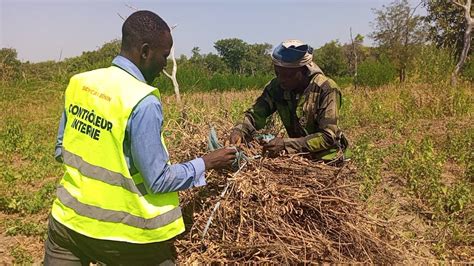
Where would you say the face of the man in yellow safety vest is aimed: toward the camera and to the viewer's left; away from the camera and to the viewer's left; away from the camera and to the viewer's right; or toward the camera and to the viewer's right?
away from the camera and to the viewer's right

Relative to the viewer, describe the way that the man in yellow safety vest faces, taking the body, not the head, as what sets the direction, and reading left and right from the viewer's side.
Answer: facing away from the viewer and to the right of the viewer

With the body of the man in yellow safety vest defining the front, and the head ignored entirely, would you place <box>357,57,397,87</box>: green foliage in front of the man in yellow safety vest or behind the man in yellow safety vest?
in front

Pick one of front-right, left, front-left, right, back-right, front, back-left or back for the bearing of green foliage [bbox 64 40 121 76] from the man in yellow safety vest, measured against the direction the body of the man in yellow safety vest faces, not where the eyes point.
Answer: front-left

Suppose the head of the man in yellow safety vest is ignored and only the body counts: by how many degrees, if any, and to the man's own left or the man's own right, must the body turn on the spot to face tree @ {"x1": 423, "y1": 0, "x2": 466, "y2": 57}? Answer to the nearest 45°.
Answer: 0° — they already face it

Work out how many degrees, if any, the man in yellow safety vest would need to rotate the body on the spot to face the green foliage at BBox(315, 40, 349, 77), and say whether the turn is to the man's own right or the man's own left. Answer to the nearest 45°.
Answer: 0° — they already face it

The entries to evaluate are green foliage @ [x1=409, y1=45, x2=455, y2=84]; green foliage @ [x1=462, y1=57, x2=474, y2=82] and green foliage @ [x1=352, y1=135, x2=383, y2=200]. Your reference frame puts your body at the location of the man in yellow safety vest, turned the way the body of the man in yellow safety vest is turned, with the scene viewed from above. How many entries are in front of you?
3

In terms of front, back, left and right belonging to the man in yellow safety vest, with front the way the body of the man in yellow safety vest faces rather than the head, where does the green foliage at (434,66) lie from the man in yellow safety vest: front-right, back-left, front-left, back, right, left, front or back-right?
front

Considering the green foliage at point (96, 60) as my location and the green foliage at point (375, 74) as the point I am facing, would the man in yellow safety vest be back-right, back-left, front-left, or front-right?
front-right

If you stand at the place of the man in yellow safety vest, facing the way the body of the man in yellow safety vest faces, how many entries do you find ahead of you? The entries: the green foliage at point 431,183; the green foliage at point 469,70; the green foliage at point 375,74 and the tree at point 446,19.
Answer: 4

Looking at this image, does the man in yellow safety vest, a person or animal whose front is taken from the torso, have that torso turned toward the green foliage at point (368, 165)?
yes

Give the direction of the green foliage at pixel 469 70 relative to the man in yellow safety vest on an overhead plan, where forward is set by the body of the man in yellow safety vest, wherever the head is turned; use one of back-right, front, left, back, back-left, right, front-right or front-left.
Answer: front

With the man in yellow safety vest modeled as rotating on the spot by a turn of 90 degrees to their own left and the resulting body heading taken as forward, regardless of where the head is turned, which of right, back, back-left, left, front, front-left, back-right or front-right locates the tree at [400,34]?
right
